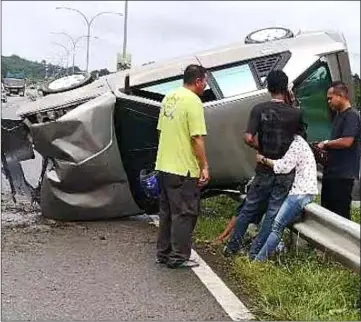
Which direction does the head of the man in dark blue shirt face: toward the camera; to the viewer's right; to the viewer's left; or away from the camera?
to the viewer's left

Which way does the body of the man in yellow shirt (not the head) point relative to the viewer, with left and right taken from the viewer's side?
facing away from the viewer and to the right of the viewer

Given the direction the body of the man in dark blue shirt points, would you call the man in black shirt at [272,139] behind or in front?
in front

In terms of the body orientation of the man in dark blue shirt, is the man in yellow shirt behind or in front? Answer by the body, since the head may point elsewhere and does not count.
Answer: in front

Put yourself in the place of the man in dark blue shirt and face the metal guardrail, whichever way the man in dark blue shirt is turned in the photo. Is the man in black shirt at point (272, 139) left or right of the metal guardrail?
right

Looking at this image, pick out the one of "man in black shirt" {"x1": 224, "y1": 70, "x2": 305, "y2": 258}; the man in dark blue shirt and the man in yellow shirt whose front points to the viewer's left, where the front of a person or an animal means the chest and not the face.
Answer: the man in dark blue shirt

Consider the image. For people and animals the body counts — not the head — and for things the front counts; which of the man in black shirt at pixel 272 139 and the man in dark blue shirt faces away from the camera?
the man in black shirt

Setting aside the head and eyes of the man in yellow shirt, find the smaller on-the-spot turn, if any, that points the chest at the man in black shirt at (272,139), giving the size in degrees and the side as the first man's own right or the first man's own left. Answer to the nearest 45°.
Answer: approximately 45° to the first man's own right

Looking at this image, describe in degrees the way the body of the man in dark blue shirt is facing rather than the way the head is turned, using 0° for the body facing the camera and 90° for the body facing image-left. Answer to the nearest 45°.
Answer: approximately 90°

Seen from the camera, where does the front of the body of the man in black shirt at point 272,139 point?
away from the camera

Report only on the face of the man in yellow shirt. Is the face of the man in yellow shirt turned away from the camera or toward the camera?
away from the camera

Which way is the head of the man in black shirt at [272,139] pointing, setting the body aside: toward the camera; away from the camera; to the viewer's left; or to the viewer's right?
away from the camera

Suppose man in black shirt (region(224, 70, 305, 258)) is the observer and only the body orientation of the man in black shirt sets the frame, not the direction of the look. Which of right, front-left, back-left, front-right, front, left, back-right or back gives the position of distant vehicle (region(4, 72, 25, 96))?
front-left

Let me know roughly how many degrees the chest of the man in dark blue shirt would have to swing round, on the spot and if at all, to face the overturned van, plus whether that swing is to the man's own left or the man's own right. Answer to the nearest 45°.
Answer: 0° — they already face it
